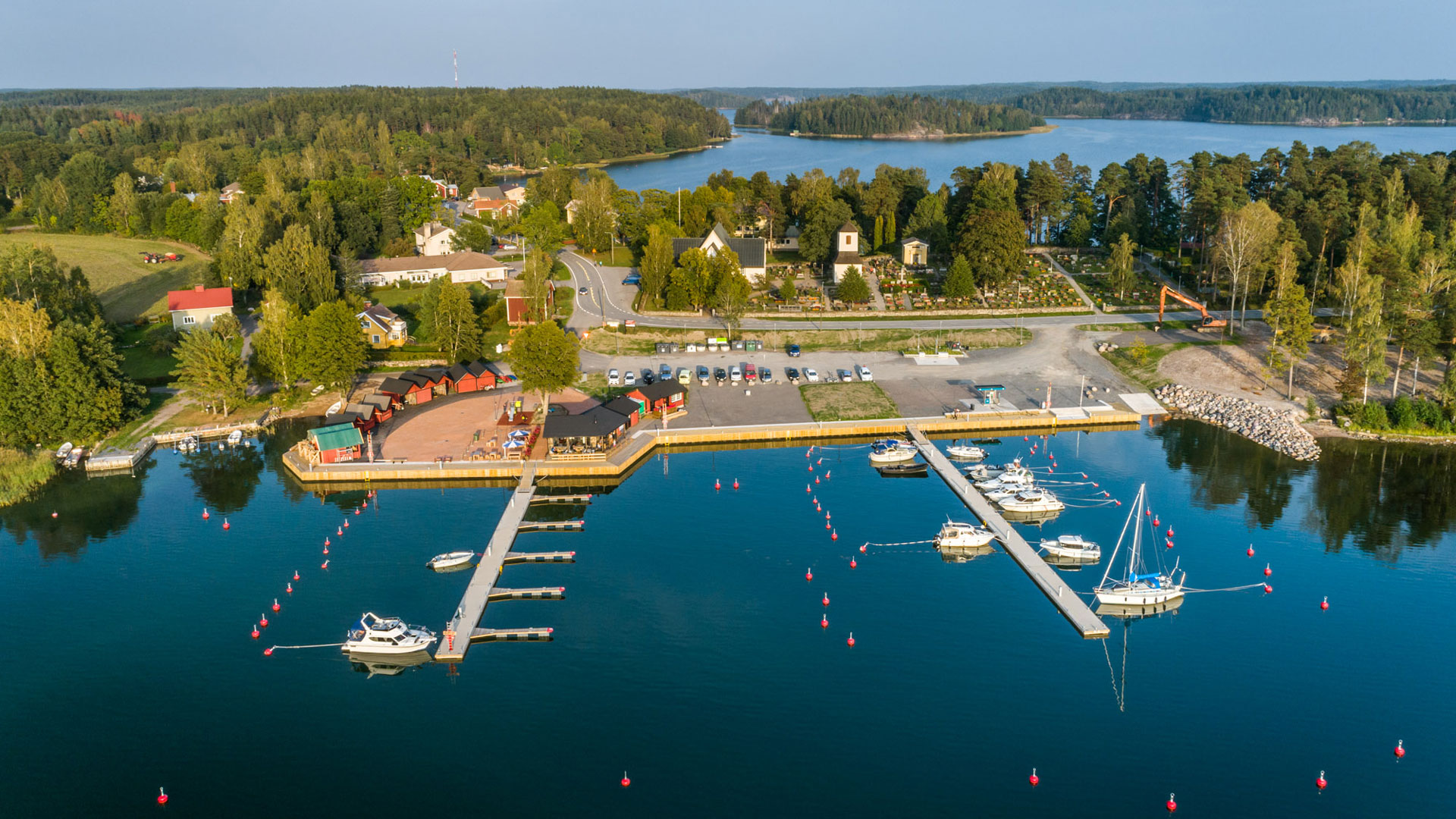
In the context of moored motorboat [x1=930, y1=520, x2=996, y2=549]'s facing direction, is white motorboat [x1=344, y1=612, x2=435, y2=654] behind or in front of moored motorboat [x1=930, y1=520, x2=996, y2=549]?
behind

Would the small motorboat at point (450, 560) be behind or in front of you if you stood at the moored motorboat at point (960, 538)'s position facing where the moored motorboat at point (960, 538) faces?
behind

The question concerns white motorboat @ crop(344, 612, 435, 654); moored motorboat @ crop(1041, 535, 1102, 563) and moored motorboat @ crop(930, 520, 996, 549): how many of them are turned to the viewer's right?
2

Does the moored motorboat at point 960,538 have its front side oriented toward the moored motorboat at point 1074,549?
yes

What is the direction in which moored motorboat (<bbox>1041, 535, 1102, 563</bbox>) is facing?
to the viewer's left

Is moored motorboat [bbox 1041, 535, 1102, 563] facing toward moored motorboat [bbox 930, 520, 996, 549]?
yes

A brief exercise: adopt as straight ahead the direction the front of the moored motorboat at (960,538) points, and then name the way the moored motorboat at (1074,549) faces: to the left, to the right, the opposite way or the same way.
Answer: the opposite way

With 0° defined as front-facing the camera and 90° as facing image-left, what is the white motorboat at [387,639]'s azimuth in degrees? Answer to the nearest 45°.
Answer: approximately 270°

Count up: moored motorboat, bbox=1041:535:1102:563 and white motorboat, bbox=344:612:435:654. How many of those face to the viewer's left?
1

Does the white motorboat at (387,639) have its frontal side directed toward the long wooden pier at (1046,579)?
yes

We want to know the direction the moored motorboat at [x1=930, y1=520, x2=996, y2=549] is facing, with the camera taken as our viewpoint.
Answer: facing to the right of the viewer
